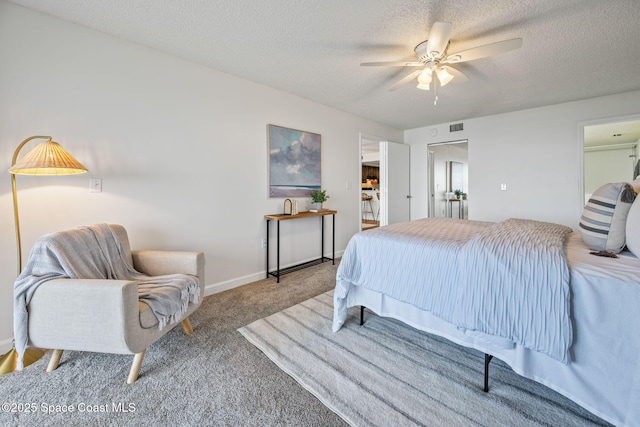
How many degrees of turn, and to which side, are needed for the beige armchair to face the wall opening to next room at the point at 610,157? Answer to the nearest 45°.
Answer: approximately 45° to its left

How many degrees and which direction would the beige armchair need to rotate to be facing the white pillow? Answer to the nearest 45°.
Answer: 0° — it already faces it

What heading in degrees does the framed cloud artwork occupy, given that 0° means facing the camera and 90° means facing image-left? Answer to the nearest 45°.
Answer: approximately 315°

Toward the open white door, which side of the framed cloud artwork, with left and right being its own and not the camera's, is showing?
left

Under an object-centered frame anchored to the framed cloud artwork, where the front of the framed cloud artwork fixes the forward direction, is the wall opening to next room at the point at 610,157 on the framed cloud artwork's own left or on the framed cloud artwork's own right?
on the framed cloud artwork's own left

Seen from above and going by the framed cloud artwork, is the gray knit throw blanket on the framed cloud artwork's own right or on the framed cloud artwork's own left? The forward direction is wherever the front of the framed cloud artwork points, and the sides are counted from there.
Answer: on the framed cloud artwork's own right

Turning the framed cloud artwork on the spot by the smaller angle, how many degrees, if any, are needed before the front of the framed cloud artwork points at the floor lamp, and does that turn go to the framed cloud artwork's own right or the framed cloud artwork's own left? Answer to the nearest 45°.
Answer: approximately 90° to the framed cloud artwork's own right

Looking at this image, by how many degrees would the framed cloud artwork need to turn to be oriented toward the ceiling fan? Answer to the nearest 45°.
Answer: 0° — it already faces it

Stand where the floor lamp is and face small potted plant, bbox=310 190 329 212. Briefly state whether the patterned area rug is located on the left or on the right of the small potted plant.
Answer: right

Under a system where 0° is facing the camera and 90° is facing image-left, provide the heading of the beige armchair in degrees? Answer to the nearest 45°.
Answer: approximately 315°

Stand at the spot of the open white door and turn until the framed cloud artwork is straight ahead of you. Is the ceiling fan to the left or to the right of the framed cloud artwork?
left

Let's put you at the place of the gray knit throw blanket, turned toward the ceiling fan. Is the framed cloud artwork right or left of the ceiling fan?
left
